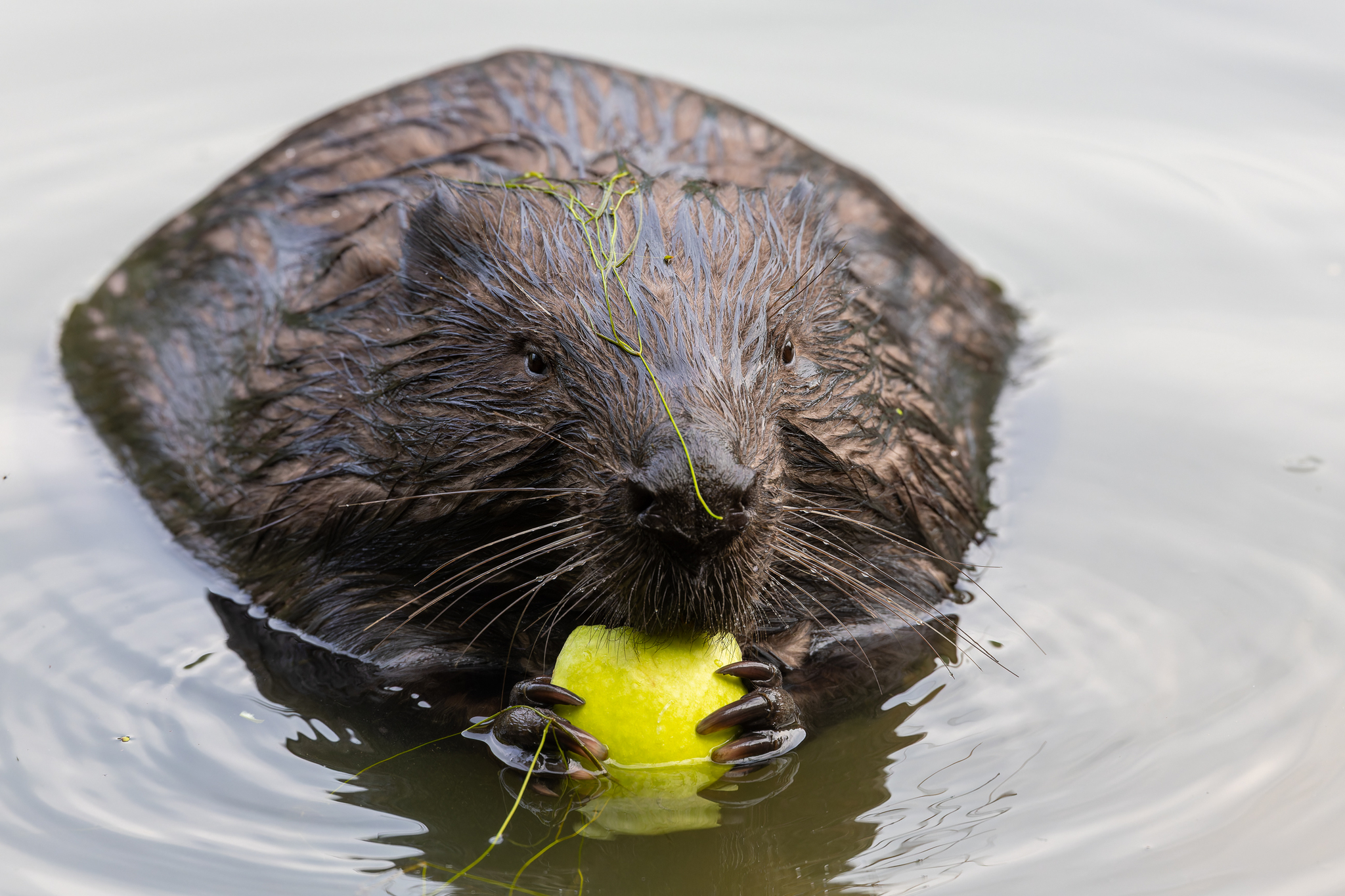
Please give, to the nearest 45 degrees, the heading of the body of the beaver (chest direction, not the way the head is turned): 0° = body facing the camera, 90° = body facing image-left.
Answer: approximately 0°
